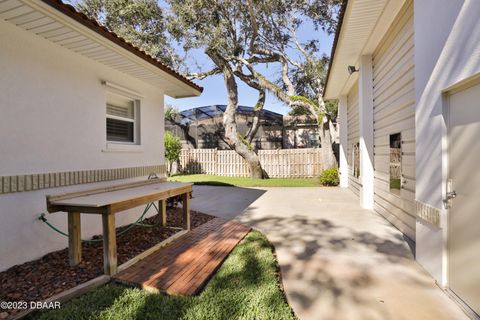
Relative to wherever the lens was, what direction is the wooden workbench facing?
facing the viewer and to the right of the viewer

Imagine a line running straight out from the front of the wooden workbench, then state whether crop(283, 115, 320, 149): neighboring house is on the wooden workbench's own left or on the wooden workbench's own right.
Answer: on the wooden workbench's own left

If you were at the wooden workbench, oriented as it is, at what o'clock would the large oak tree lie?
The large oak tree is roughly at 9 o'clock from the wooden workbench.

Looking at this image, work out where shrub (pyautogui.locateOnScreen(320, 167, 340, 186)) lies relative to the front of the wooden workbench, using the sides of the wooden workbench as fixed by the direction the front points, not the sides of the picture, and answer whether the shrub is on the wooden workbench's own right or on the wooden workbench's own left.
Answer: on the wooden workbench's own left

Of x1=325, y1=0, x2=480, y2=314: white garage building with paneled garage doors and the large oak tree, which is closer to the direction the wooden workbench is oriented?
the white garage building with paneled garage doors

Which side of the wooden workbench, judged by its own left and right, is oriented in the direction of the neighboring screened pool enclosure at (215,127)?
left

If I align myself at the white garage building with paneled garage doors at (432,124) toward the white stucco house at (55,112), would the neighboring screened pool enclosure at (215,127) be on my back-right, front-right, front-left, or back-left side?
front-right

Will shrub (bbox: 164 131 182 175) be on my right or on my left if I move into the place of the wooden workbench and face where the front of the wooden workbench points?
on my left
